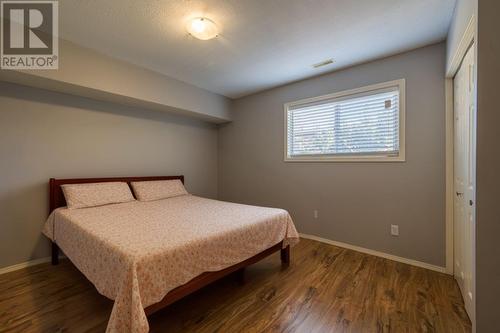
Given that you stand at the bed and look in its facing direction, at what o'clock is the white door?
The white door is roughly at 11 o'clock from the bed.

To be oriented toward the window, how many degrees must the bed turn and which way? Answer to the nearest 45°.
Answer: approximately 45° to its left

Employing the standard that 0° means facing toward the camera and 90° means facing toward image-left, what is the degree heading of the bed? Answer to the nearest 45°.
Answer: approximately 315°
